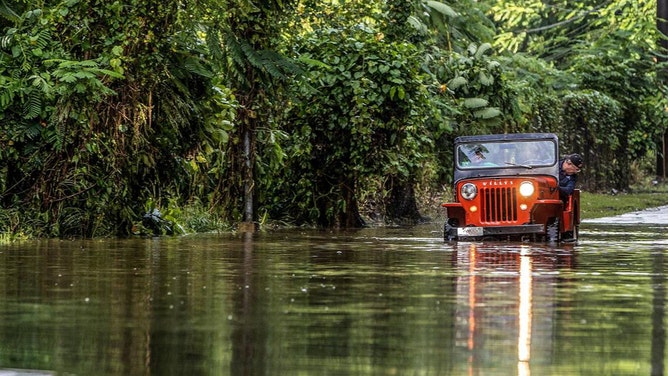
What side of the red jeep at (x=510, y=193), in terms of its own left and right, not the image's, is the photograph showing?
front
